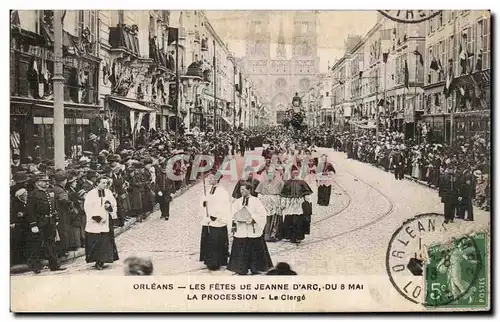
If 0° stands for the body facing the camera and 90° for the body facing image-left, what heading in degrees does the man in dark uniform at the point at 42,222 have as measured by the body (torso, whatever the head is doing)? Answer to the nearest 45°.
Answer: approximately 315°

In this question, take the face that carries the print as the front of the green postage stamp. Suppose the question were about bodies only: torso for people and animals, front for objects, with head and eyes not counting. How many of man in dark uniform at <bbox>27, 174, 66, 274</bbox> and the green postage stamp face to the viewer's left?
0
